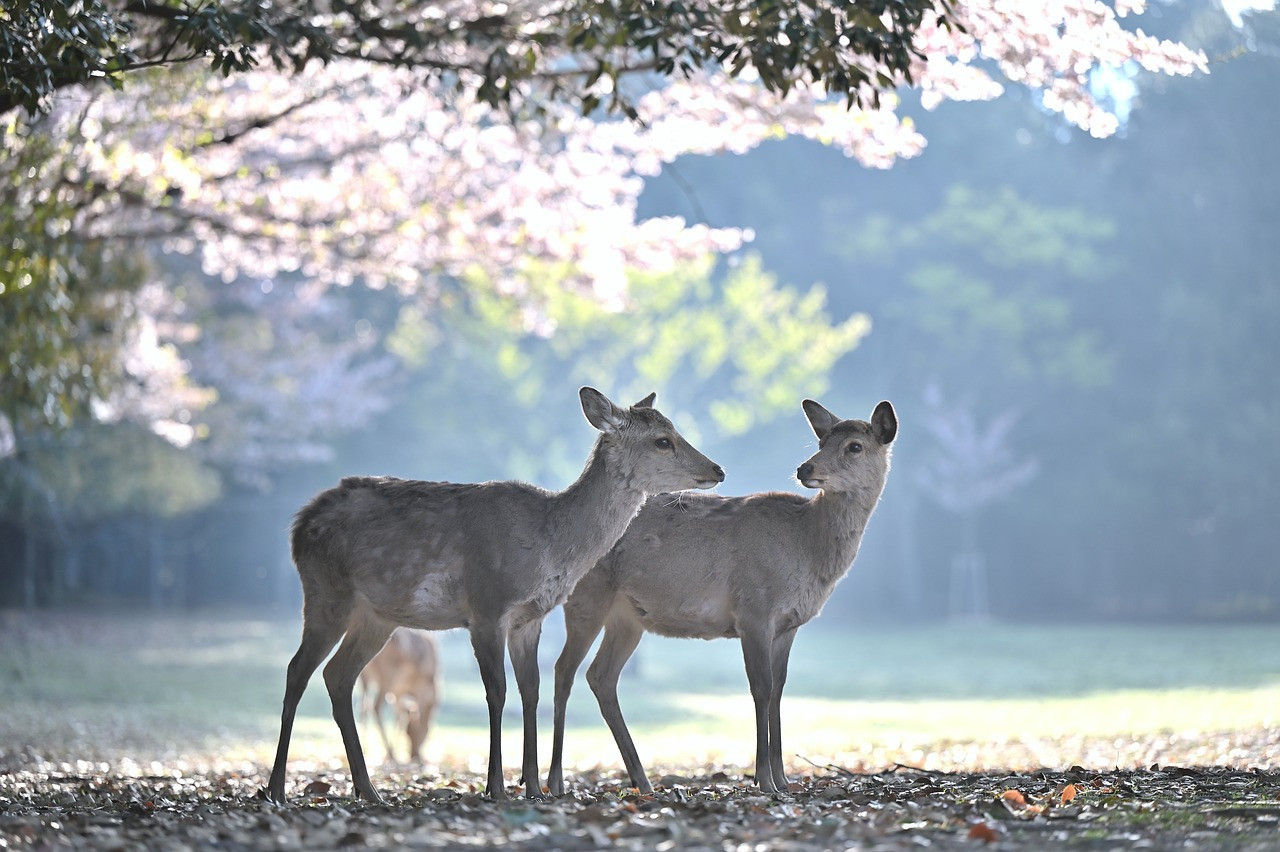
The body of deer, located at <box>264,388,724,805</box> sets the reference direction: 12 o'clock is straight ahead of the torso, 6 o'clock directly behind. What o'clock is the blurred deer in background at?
The blurred deer in background is roughly at 9 o'clock from the deer.

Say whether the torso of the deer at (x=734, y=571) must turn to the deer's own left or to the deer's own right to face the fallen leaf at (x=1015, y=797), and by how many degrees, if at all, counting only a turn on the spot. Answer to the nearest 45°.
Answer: approximately 45° to the deer's own right

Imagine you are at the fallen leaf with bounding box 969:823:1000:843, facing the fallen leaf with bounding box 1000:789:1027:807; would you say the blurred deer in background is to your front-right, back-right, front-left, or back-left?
front-left

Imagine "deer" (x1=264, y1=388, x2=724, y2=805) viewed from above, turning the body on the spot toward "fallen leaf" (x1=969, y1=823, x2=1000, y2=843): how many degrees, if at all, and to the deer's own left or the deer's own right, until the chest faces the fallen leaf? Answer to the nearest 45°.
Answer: approximately 45° to the deer's own right

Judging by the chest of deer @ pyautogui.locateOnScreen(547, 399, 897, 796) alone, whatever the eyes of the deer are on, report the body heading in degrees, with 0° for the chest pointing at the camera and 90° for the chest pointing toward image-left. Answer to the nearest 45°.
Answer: approximately 270°

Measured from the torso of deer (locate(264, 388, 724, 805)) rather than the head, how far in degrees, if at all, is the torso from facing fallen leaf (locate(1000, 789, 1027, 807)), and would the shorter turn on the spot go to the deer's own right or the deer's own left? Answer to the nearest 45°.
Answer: approximately 45° to the deer's own right

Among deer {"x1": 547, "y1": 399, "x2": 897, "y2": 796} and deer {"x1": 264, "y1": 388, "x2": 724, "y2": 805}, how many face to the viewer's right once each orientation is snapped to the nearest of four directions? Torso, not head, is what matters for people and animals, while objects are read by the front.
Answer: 2

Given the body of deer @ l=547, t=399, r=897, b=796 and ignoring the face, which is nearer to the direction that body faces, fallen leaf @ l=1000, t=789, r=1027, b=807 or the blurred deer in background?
the fallen leaf

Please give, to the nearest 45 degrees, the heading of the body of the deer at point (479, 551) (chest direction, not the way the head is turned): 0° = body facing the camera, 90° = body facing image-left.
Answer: approximately 270°

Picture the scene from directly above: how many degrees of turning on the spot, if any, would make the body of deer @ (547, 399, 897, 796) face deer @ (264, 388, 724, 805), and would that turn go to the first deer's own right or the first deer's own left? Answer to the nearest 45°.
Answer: approximately 135° to the first deer's own right

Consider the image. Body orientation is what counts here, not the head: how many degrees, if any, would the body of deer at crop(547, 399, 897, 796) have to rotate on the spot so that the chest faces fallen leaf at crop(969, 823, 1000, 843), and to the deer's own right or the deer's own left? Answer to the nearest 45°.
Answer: approximately 90° to the deer's own right

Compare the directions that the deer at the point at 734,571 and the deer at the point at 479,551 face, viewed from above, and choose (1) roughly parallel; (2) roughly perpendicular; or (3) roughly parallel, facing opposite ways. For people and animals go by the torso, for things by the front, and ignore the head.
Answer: roughly parallel
